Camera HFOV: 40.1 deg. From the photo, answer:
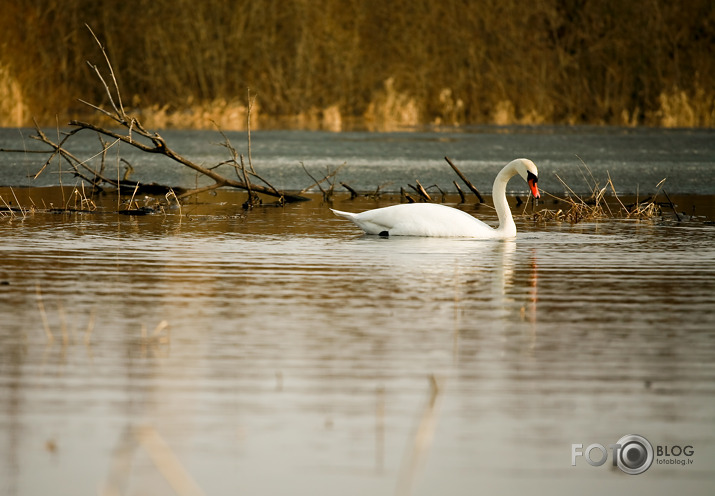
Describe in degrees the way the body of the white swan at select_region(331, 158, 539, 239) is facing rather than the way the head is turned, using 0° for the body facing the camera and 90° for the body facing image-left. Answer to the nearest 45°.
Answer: approximately 270°
